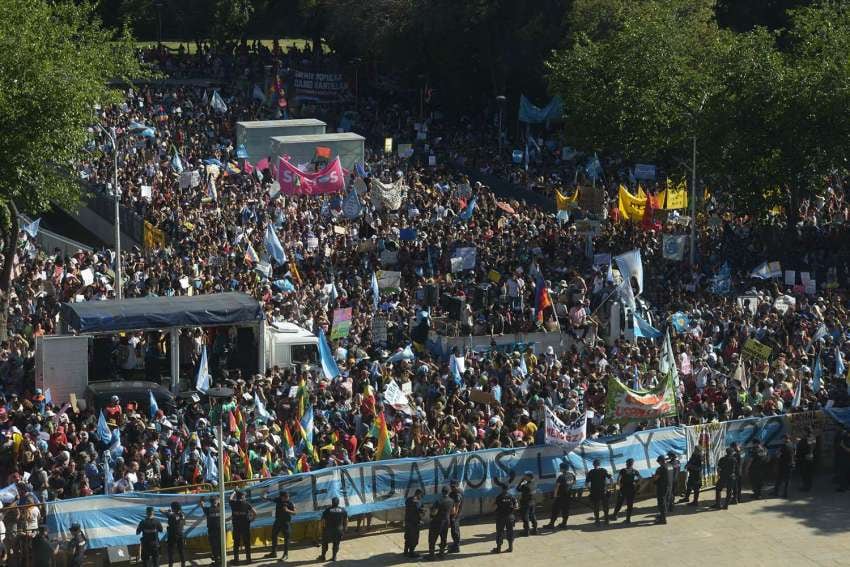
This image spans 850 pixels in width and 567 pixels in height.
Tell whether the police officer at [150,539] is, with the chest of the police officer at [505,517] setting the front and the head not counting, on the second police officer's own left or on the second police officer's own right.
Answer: on the second police officer's own left

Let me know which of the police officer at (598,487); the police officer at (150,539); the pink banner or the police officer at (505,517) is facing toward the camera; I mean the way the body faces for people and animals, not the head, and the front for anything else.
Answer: the pink banner

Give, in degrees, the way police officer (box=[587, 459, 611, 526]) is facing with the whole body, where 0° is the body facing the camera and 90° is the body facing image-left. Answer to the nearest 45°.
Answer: approximately 180°

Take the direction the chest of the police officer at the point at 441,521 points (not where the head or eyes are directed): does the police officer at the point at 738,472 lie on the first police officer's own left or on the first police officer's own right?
on the first police officer's own right

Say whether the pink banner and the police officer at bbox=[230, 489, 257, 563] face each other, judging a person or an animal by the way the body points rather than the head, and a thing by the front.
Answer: yes

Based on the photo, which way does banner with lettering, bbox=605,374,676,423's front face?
toward the camera

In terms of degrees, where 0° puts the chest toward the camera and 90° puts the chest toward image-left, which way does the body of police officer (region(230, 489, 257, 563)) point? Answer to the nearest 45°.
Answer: approximately 180°

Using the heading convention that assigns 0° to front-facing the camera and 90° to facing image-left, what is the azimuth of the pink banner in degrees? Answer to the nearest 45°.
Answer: approximately 0°

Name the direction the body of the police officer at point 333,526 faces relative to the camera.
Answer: away from the camera

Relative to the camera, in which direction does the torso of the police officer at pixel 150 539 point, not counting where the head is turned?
away from the camera

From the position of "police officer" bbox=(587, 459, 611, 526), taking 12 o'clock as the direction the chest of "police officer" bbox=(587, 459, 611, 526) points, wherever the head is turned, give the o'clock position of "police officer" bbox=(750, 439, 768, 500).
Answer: "police officer" bbox=(750, 439, 768, 500) is roughly at 2 o'clock from "police officer" bbox=(587, 459, 611, 526).

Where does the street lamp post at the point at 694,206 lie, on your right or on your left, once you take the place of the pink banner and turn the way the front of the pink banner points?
on your left

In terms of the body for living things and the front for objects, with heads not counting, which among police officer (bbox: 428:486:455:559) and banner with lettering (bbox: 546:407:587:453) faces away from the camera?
the police officer

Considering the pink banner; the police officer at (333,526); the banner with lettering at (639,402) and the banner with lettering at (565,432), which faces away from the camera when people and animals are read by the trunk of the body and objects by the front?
the police officer

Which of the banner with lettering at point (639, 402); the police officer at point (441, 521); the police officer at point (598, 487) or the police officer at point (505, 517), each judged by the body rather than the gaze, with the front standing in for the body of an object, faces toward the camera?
the banner with lettering

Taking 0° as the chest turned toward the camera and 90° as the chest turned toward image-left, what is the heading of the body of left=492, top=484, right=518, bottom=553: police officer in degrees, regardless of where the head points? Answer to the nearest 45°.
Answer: approximately 180°

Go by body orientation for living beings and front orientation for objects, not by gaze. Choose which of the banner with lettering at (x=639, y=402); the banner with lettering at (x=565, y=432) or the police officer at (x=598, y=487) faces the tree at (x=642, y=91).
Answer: the police officer
